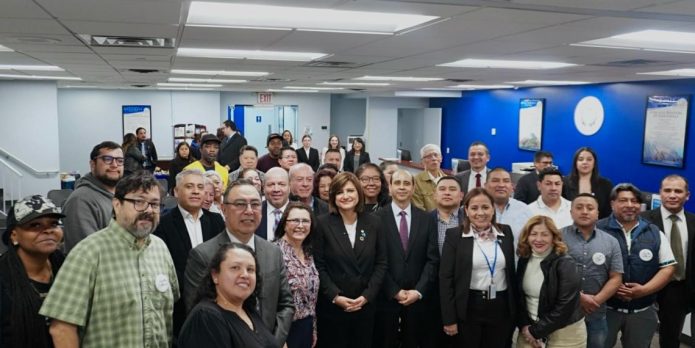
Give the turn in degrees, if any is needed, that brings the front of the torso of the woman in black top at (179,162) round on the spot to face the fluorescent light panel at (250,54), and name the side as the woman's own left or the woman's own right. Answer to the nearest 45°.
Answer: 0° — they already face it

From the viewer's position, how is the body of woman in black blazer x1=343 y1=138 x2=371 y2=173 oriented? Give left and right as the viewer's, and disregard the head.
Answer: facing the viewer

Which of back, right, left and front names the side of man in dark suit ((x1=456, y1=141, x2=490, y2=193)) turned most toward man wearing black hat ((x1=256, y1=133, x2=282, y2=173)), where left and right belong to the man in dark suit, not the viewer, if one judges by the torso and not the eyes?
right

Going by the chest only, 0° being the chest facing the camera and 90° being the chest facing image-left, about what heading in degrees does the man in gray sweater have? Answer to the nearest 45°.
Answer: approximately 315°

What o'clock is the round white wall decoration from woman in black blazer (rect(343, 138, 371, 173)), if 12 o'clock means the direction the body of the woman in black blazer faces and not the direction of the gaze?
The round white wall decoration is roughly at 9 o'clock from the woman in black blazer.

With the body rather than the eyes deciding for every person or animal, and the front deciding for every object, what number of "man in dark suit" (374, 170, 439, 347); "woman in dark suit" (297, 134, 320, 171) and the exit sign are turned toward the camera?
3

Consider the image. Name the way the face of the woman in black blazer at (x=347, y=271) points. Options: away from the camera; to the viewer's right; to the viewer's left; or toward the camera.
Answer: toward the camera

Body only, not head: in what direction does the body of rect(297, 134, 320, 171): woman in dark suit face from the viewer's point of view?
toward the camera

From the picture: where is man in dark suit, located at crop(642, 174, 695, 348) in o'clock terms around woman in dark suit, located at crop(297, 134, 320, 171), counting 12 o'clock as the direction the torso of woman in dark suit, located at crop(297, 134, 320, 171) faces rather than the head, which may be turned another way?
man in dark suit, located at crop(642, 174, 695, 348) is roughly at 11 o'clock from woman in dark suit, located at crop(297, 134, 320, 171).

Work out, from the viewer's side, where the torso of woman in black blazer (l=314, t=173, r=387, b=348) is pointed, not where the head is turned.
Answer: toward the camera

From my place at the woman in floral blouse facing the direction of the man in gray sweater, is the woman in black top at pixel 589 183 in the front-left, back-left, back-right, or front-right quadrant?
back-right

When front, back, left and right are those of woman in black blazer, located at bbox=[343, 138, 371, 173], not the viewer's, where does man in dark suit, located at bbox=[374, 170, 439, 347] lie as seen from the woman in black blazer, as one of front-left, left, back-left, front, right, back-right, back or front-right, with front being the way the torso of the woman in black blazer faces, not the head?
front

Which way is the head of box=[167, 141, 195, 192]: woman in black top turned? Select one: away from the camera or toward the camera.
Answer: toward the camera

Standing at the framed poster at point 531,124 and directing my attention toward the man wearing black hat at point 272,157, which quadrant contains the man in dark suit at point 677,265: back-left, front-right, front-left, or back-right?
front-left
